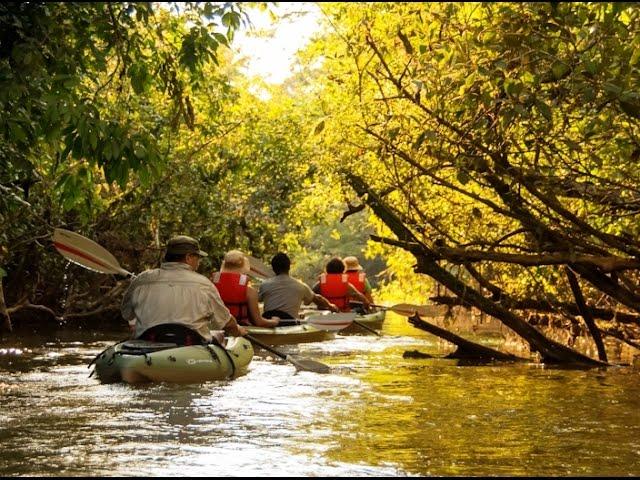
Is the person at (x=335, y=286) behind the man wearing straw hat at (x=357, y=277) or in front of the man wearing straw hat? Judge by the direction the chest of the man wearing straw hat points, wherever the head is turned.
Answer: behind

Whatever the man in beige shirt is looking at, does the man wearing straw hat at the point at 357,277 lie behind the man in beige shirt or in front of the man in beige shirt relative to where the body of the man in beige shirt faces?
in front

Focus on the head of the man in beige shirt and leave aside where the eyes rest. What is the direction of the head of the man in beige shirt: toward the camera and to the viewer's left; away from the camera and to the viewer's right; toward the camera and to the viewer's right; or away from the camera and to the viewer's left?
away from the camera and to the viewer's right

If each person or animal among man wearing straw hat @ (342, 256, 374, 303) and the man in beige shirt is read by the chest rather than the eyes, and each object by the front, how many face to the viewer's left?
0

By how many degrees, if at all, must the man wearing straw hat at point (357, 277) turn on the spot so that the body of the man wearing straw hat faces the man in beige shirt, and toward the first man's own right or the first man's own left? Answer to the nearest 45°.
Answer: approximately 135° to the first man's own right

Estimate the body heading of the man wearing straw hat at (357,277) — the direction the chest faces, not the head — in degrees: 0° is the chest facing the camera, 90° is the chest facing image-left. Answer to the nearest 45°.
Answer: approximately 225°

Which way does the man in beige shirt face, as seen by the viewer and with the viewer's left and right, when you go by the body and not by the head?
facing away from the viewer and to the right of the viewer

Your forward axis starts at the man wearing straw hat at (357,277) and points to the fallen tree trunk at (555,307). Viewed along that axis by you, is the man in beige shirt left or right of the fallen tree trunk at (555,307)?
right

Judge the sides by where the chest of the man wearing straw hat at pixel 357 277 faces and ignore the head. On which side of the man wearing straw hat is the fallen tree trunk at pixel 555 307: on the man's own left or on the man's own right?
on the man's own right
